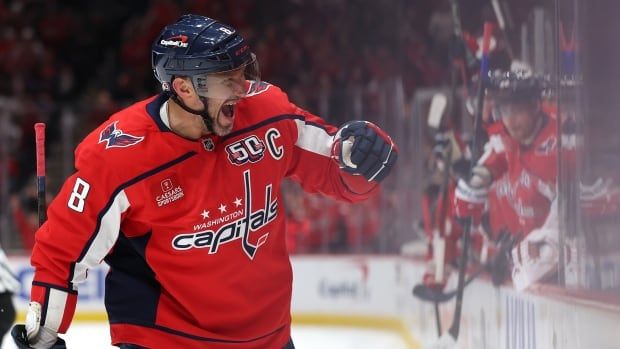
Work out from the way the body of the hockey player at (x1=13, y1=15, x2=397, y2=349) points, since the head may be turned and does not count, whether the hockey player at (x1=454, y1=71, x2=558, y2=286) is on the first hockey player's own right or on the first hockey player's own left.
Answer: on the first hockey player's own left

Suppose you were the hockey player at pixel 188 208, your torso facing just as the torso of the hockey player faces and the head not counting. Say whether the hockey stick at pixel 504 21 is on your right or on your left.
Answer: on your left
